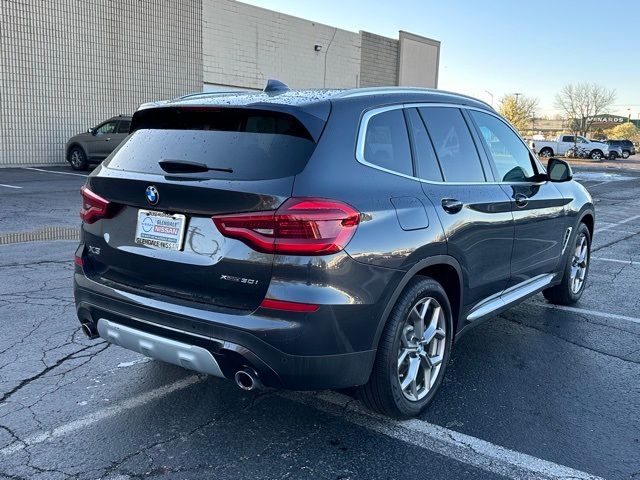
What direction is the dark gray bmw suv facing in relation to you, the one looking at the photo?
facing away from the viewer and to the right of the viewer

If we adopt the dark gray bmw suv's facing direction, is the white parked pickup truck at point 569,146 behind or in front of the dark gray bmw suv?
in front

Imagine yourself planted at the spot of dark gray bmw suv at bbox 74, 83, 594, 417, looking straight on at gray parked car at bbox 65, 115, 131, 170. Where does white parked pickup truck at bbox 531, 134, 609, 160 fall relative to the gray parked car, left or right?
right

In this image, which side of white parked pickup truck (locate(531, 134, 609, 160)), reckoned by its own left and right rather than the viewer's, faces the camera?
right

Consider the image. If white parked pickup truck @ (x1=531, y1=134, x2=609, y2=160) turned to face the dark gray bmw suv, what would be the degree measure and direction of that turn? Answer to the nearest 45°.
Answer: approximately 90° to its right

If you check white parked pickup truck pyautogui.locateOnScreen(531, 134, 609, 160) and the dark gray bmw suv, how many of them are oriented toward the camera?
0

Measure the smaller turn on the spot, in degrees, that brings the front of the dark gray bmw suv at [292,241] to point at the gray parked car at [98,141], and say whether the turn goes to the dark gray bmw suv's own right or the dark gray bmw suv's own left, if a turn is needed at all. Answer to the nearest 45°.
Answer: approximately 90° to the dark gray bmw suv's own left

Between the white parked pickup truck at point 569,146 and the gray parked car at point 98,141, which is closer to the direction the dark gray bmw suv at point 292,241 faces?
the white parked pickup truck

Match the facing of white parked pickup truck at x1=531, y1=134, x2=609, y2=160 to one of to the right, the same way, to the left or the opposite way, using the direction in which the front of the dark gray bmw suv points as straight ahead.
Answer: to the right
